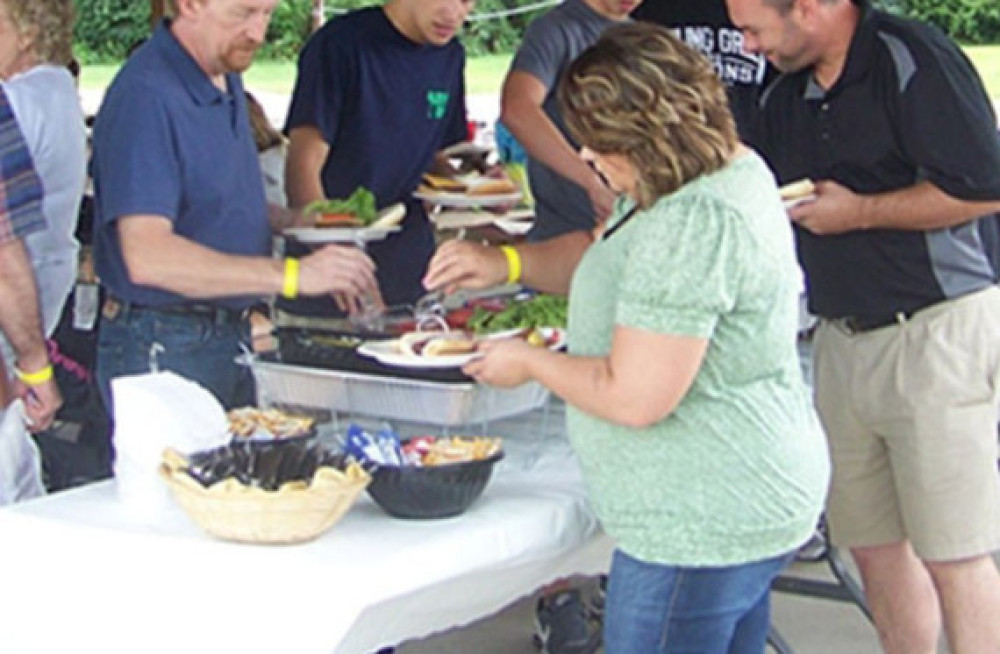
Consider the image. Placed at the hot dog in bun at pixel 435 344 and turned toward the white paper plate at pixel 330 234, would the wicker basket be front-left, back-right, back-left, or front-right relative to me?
back-left

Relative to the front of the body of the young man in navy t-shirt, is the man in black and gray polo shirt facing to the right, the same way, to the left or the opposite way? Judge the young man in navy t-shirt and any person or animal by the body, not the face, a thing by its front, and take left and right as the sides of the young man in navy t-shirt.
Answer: to the right

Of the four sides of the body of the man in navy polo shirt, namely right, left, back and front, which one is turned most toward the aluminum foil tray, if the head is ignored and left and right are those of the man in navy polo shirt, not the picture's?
front

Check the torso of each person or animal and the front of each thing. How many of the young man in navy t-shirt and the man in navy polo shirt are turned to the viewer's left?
0

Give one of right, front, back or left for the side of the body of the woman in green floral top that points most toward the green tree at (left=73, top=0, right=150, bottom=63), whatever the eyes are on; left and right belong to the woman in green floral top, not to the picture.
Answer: right

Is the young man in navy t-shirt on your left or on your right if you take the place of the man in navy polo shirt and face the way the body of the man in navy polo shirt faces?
on your left

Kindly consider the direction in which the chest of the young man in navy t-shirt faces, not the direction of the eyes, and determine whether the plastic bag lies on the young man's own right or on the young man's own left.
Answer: on the young man's own right

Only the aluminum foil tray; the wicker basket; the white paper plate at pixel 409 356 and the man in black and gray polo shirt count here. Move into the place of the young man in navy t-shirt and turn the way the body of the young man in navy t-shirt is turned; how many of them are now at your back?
0

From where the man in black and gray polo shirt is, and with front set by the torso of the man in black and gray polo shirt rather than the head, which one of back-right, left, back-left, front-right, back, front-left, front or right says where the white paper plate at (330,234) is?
front-right

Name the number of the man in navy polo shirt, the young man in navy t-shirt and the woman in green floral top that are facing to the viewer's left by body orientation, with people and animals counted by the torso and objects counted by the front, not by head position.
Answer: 1

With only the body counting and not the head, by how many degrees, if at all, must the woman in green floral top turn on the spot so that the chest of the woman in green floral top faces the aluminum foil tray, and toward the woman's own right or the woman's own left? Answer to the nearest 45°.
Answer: approximately 45° to the woman's own right

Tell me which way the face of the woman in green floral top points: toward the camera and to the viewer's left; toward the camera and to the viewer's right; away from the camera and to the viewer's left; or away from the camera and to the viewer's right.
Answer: away from the camera and to the viewer's left

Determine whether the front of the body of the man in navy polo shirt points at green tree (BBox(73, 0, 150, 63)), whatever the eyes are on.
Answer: no

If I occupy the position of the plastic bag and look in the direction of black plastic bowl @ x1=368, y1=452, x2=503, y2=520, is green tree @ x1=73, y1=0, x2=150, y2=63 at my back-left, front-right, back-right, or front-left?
back-left

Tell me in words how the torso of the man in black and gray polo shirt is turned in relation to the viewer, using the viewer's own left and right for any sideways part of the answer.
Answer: facing the viewer and to the left of the viewer

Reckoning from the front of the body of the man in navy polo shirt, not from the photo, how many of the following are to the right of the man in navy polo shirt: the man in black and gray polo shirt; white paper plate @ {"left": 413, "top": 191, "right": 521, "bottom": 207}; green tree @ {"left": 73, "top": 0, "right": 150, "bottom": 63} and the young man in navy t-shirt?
0

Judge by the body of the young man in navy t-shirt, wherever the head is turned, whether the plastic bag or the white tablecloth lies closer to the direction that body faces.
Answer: the white tablecloth

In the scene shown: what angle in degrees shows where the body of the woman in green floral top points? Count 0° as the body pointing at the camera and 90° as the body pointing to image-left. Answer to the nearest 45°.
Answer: approximately 90°
